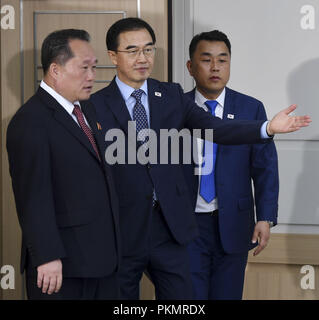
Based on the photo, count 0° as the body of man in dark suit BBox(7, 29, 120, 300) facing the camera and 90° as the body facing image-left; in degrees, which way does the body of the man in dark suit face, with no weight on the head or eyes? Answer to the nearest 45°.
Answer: approximately 315°

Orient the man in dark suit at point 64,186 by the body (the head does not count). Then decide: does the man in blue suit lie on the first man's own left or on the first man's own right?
on the first man's own left
